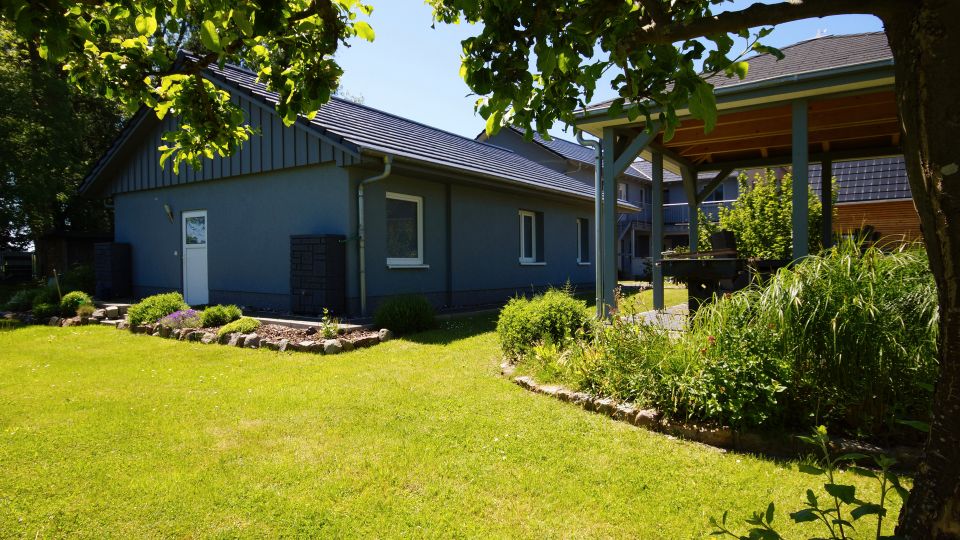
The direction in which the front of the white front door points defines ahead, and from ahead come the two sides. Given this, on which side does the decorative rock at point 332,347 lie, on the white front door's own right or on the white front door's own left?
on the white front door's own left

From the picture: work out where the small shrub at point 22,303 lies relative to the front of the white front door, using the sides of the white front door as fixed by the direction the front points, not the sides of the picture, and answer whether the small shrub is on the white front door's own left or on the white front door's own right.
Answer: on the white front door's own right

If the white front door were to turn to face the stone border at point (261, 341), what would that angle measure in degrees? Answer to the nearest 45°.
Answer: approximately 45° to its left

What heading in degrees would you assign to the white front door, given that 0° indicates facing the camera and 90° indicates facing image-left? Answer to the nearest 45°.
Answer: approximately 45°

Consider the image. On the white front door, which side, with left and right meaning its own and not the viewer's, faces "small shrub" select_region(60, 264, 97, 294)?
right

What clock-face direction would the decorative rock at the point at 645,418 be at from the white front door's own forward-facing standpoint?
The decorative rock is roughly at 10 o'clock from the white front door.

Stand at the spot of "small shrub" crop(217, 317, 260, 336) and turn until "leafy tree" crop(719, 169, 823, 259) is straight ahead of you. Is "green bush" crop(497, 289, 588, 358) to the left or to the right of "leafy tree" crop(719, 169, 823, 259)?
right

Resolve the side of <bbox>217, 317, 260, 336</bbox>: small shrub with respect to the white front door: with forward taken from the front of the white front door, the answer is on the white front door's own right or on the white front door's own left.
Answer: on the white front door's own left

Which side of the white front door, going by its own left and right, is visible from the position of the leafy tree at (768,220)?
left

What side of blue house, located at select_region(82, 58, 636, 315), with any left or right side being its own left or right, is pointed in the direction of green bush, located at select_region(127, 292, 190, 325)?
front

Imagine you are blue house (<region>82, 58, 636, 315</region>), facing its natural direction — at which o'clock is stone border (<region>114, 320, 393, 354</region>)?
The stone border is roughly at 11 o'clock from the blue house.

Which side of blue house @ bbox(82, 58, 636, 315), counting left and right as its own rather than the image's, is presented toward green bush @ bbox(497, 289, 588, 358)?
left

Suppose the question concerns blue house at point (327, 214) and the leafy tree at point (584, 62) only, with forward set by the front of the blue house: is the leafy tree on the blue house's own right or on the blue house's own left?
on the blue house's own left
